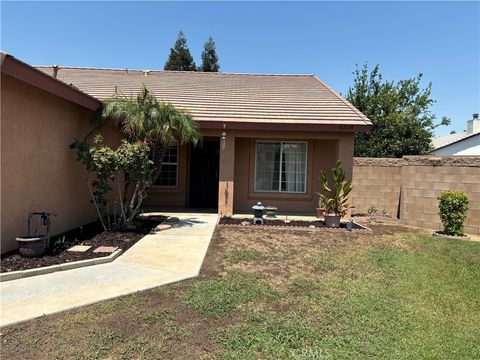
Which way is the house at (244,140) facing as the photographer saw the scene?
facing the viewer

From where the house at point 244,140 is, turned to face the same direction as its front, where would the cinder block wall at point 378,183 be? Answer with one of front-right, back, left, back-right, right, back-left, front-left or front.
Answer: left

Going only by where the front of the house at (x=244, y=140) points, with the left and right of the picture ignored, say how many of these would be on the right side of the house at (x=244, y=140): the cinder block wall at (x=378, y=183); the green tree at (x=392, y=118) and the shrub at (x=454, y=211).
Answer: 0

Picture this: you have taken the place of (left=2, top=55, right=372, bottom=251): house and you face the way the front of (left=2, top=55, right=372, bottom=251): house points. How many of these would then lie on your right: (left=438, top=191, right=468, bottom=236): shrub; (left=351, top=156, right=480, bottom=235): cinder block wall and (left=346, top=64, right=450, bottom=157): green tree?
0

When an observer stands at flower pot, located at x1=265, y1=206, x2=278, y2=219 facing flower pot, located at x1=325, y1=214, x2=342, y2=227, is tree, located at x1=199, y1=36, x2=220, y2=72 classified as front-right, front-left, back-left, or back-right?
back-left

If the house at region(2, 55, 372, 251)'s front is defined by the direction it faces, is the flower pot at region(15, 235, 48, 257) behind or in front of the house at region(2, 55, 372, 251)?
in front

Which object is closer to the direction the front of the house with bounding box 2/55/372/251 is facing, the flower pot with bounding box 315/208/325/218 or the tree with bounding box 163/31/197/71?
the flower pot

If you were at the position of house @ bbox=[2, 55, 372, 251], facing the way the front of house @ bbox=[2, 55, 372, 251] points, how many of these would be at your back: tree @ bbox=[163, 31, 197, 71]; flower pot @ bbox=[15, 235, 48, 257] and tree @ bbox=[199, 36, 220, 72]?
2

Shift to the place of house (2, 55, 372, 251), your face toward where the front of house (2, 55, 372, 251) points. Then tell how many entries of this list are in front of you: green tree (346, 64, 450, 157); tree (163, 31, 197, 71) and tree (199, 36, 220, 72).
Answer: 0

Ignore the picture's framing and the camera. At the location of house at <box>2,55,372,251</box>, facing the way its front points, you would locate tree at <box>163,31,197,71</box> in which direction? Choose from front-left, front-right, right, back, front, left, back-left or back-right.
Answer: back

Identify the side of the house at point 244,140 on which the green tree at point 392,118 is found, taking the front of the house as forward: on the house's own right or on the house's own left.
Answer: on the house's own left

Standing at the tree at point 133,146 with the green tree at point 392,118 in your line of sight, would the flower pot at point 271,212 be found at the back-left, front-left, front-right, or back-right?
front-right

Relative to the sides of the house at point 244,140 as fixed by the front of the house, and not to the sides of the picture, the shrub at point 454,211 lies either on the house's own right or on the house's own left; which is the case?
on the house's own left

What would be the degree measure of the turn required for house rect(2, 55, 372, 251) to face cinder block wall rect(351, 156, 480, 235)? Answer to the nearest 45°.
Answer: approximately 90° to its left

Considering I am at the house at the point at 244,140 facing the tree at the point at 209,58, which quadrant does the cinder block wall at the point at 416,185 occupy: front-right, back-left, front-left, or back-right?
back-right

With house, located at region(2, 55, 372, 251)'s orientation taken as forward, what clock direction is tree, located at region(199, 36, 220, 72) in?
The tree is roughly at 6 o'clock from the house.
